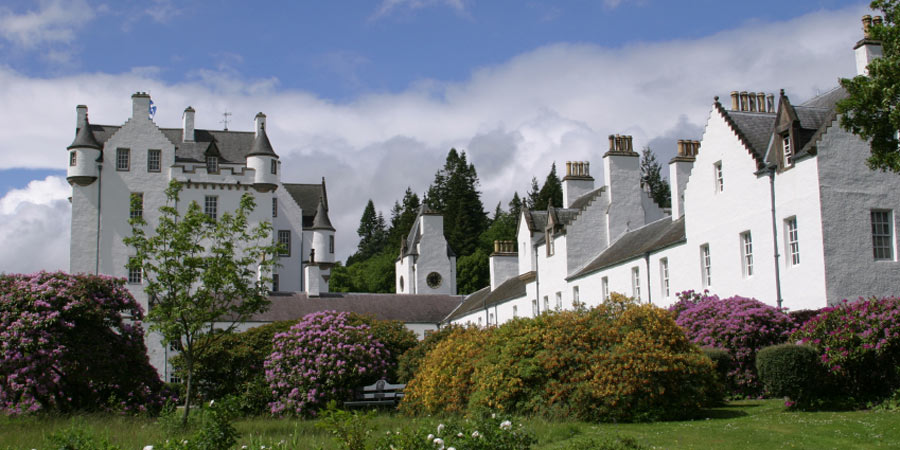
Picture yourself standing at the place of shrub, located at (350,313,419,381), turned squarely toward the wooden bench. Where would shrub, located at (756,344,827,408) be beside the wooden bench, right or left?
left

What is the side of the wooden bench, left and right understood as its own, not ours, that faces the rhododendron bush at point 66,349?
right

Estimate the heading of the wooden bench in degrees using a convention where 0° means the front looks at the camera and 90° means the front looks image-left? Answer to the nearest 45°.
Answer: approximately 0°

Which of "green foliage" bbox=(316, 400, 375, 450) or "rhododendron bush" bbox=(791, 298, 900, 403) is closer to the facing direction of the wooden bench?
the green foliage

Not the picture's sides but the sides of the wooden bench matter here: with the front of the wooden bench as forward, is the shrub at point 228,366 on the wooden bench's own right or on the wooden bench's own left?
on the wooden bench's own right

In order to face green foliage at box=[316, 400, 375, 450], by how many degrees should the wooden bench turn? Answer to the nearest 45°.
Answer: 0° — it already faces it

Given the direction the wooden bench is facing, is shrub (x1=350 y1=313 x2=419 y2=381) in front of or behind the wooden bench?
behind

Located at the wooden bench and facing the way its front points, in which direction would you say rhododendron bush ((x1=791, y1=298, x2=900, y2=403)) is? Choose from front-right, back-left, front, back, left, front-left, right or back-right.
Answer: front-left
